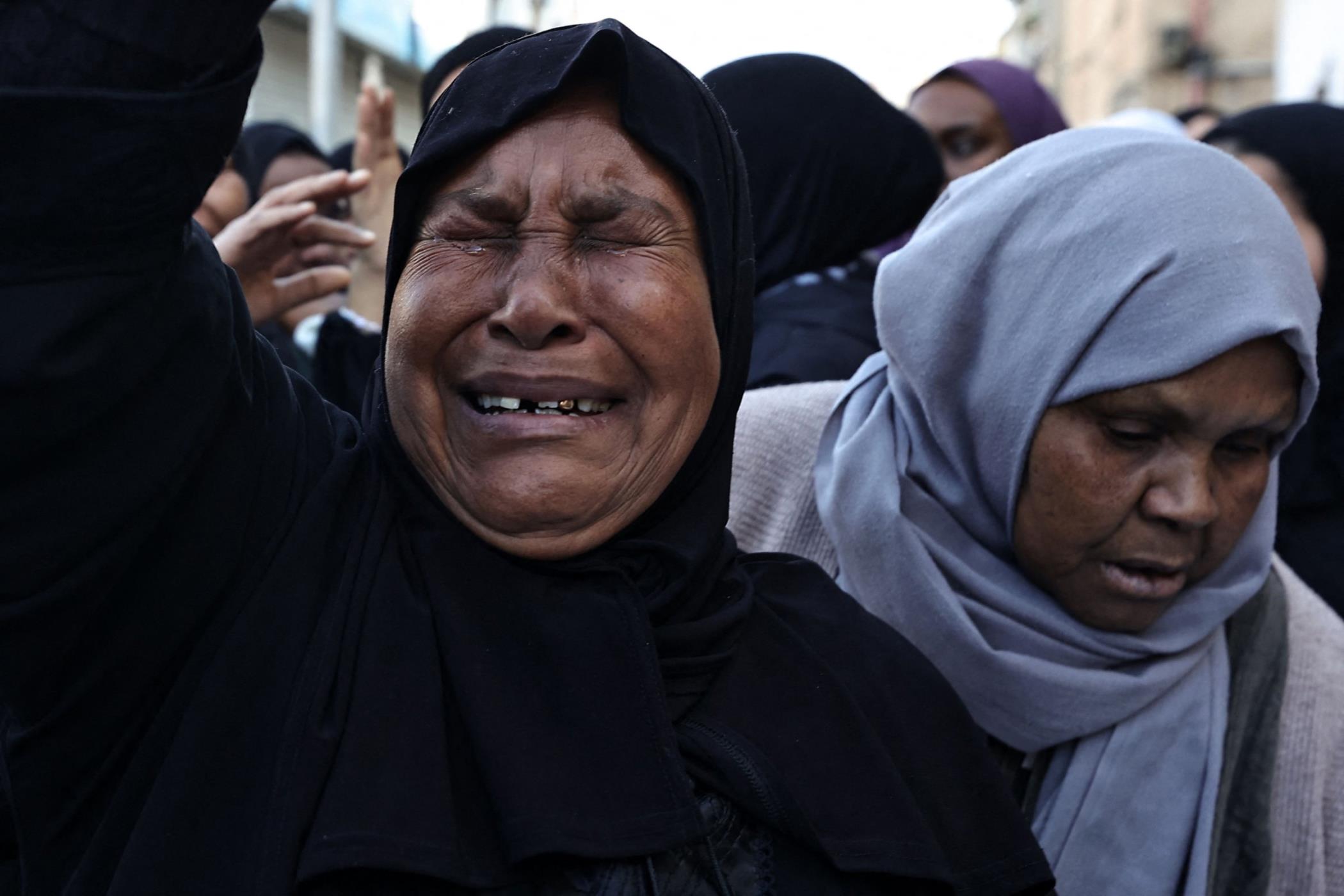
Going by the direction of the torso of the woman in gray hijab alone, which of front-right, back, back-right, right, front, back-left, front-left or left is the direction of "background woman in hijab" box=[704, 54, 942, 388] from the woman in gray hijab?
back

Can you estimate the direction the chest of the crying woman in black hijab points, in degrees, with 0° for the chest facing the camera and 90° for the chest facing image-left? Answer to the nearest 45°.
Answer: approximately 0°

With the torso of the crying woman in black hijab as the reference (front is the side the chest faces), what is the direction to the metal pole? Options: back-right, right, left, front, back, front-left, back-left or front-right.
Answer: back

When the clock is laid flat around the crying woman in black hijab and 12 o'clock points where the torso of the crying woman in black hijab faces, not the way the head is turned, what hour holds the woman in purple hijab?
The woman in purple hijab is roughly at 7 o'clock from the crying woman in black hijab.

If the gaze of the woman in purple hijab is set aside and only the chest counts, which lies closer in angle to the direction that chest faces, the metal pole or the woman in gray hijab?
the woman in gray hijab

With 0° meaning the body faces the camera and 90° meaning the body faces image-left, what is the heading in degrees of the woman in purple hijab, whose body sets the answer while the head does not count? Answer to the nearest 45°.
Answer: approximately 45°

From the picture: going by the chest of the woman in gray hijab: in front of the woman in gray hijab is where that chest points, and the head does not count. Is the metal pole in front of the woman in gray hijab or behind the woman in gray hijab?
behind
